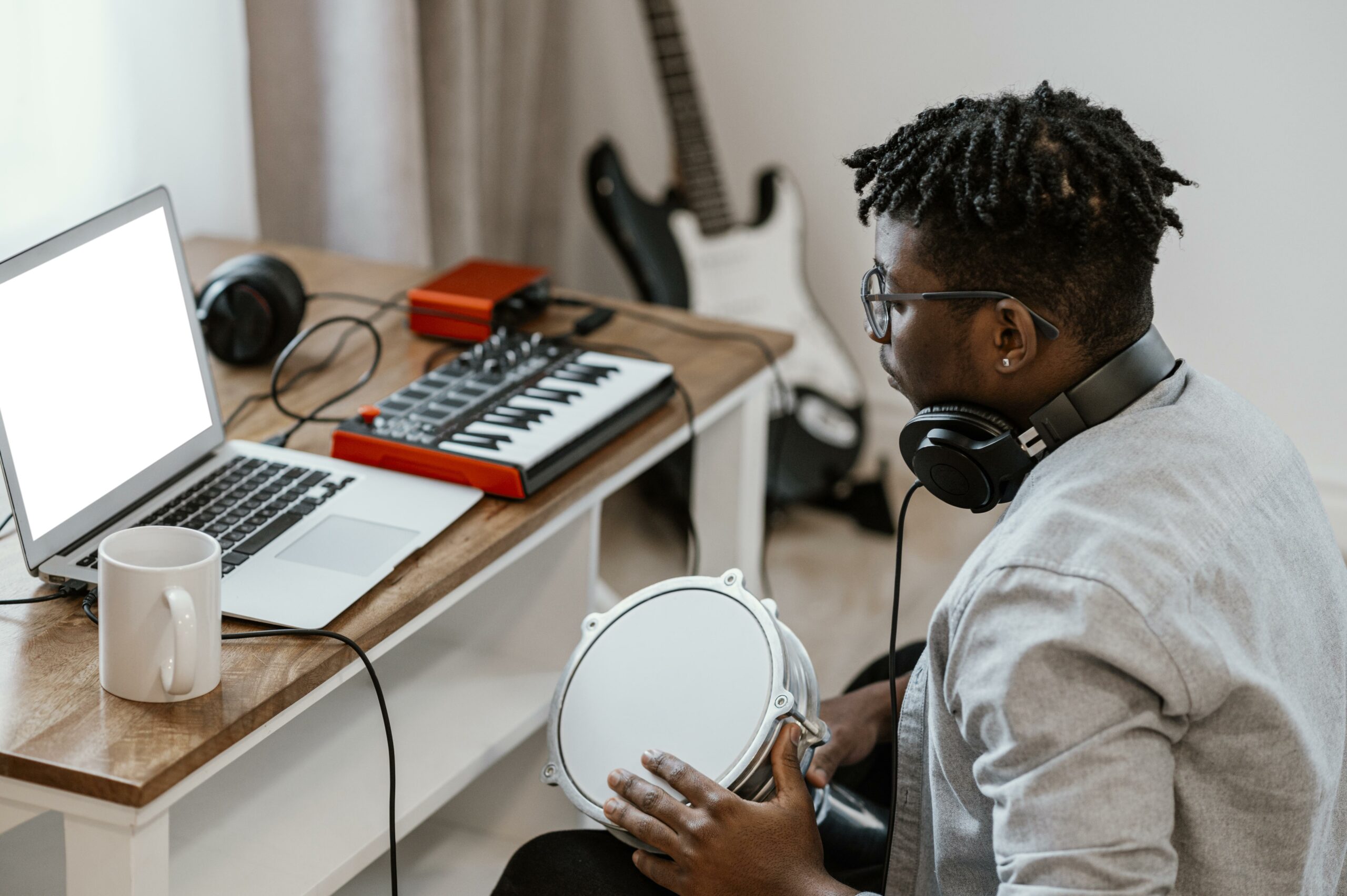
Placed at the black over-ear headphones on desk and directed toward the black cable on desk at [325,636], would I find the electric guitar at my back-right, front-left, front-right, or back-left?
back-left

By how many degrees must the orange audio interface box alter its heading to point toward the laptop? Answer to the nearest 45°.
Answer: approximately 90° to its right

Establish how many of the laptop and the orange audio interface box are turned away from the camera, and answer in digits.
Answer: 0

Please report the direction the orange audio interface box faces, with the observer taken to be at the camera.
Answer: facing the viewer and to the right of the viewer

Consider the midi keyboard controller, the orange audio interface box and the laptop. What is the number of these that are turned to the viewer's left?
0

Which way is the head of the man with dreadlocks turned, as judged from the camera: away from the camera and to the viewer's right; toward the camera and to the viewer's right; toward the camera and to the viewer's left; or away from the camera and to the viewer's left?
away from the camera and to the viewer's left
